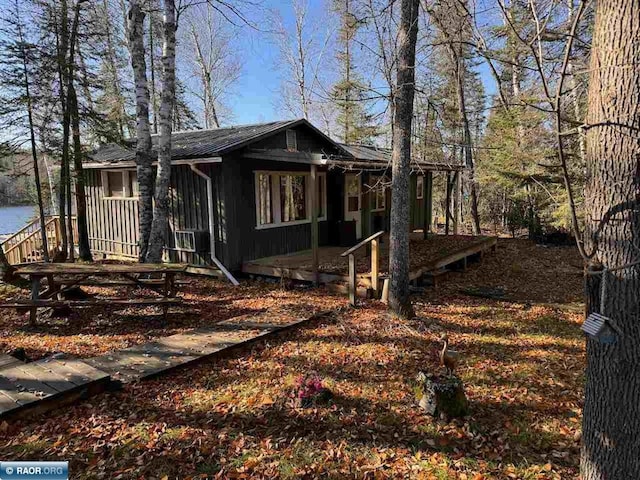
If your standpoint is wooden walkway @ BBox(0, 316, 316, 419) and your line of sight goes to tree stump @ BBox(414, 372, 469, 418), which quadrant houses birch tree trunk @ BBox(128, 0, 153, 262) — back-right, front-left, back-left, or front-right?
back-left

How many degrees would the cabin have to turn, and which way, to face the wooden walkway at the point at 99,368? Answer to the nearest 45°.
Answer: approximately 45° to its right

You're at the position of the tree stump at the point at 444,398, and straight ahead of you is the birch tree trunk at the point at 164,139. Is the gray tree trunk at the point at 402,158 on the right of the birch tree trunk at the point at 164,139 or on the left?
right

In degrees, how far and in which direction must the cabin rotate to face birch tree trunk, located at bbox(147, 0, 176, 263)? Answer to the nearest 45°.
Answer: approximately 90° to its right

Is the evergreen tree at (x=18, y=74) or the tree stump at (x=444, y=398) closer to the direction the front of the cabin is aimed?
the tree stump

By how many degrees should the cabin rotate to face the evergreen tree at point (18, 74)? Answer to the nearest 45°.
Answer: approximately 135° to its right
